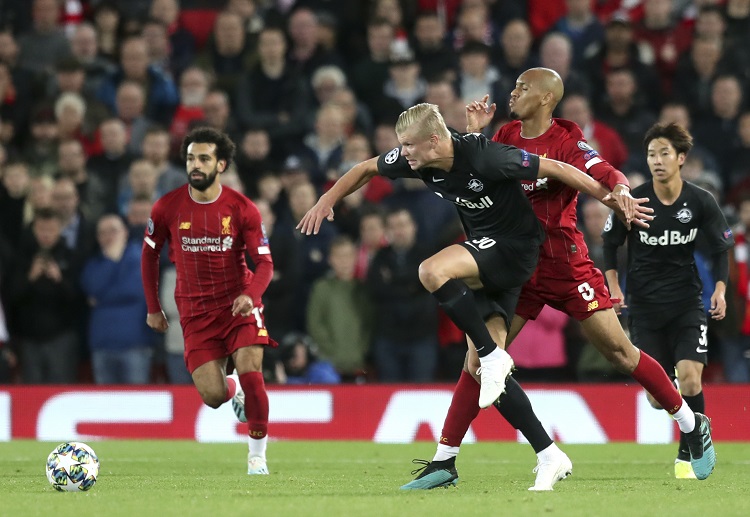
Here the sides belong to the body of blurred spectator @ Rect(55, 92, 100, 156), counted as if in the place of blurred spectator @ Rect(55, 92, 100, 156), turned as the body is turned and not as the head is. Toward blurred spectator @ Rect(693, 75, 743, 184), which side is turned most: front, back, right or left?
left

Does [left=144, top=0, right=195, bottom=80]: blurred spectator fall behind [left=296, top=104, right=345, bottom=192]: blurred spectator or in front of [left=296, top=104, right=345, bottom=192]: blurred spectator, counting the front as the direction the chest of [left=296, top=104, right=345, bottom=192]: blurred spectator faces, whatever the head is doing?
behind

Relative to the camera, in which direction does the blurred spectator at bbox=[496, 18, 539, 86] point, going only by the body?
toward the camera

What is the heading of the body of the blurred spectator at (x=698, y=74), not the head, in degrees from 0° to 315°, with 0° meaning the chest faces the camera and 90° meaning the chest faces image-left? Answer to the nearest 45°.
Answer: approximately 0°

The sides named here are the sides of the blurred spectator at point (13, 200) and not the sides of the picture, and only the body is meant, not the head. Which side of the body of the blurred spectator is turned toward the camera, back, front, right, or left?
front

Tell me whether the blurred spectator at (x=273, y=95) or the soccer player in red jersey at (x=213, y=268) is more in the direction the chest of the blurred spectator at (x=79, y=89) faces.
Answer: the soccer player in red jersey

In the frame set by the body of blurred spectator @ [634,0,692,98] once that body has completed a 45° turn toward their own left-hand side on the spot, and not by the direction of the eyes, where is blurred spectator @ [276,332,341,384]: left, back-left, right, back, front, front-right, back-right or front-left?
right

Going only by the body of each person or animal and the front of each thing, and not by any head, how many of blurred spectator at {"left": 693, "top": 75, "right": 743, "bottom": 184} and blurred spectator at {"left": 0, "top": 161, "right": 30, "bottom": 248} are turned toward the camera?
2

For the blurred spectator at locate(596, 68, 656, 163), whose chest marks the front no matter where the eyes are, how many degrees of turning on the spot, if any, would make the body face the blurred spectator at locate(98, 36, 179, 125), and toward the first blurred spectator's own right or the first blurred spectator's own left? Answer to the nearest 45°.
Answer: approximately 90° to the first blurred spectator's own right

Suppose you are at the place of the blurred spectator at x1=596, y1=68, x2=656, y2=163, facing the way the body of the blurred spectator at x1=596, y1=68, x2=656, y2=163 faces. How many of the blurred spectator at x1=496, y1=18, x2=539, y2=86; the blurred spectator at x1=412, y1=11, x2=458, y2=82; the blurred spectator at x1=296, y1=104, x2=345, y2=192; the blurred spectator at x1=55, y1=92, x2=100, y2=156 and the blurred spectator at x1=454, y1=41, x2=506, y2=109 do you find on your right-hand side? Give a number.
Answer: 5
